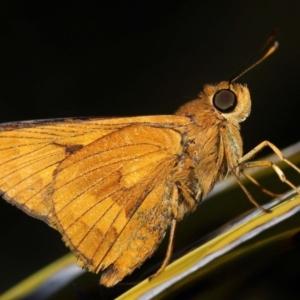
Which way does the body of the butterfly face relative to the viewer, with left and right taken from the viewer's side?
facing to the right of the viewer
